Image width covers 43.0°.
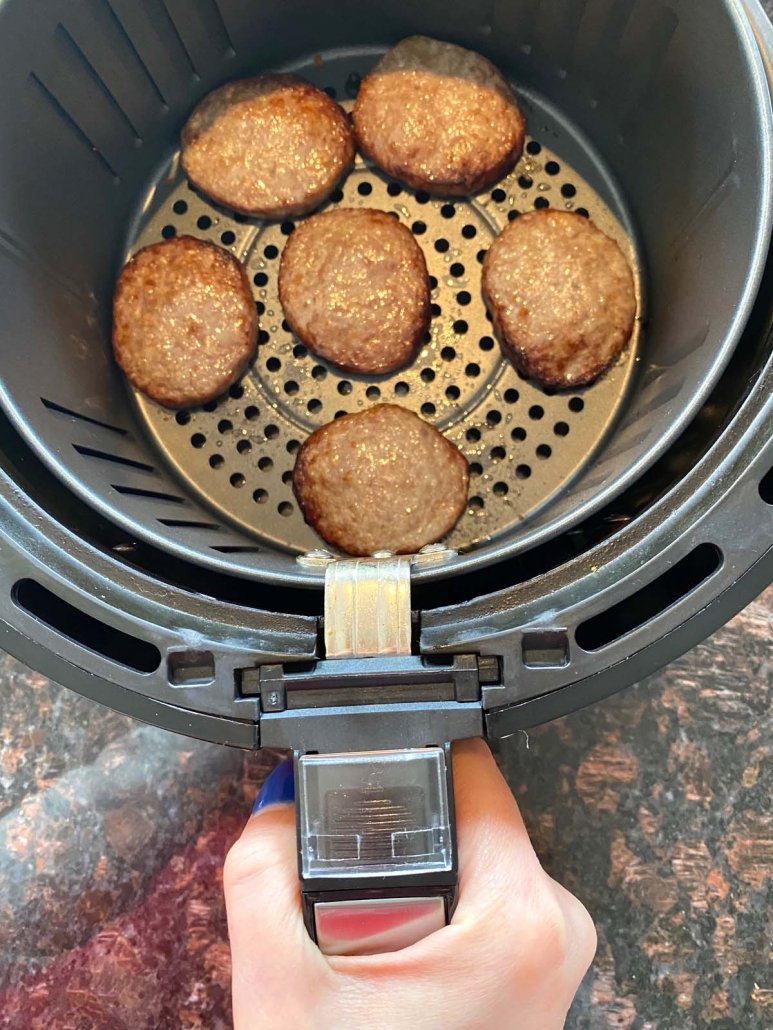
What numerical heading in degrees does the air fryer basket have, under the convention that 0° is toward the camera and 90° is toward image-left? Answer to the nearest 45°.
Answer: approximately 0°
